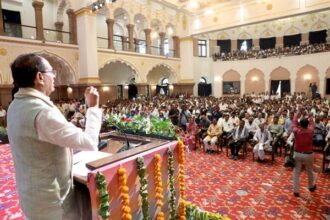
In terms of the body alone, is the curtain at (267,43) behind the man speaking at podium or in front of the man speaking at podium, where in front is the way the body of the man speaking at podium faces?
in front

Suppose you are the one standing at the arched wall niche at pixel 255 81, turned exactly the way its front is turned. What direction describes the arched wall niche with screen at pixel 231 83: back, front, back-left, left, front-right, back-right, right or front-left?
right

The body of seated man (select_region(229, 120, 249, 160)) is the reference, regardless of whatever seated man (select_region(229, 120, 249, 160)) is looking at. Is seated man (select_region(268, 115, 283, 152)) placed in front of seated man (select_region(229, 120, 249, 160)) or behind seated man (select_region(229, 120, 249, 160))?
behind

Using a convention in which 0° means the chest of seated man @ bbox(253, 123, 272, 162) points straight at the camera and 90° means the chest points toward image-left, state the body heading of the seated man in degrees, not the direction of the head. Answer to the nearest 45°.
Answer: approximately 0°

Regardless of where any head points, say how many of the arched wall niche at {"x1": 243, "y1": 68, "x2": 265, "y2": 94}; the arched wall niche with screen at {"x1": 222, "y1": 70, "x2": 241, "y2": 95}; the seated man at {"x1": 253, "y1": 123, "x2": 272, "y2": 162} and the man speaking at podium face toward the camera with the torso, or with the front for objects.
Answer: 3

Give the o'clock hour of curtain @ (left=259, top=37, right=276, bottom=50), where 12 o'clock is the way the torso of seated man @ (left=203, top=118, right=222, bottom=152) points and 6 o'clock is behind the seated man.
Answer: The curtain is roughly at 5 o'clock from the seated man.

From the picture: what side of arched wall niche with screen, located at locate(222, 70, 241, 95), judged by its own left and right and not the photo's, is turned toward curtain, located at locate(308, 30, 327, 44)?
left

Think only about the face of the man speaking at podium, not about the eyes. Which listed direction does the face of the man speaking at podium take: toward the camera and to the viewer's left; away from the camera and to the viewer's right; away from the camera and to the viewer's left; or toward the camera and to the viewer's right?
away from the camera and to the viewer's right

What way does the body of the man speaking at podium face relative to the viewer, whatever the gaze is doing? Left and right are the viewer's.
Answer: facing away from the viewer and to the right of the viewer

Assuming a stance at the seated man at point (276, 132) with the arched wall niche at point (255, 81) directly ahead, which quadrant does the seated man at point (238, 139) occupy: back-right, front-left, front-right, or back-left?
back-left

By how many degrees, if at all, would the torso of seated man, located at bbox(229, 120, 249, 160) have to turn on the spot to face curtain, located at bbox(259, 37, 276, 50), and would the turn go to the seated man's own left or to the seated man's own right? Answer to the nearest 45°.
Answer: approximately 135° to the seated man's own right

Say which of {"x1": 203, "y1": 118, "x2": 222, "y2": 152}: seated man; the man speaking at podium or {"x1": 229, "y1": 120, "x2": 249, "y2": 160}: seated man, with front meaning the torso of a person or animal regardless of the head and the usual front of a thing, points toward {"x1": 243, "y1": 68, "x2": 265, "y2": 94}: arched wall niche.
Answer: the man speaking at podium
